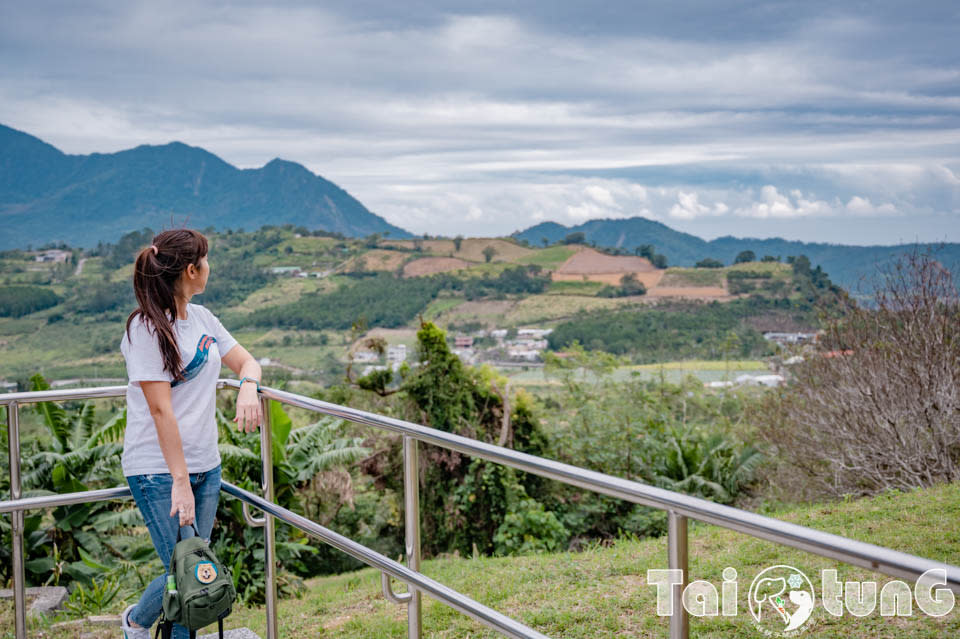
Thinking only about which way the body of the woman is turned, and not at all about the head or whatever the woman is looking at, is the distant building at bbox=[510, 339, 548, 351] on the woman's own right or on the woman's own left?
on the woman's own left

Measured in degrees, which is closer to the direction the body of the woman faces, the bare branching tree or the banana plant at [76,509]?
the bare branching tree

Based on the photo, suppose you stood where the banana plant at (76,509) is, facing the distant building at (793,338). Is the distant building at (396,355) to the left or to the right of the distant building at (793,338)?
left

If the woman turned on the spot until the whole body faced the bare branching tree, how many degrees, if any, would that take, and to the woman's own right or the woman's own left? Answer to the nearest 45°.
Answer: approximately 90° to the woman's own left

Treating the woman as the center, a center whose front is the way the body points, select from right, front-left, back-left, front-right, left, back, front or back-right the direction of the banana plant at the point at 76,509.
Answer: back-left

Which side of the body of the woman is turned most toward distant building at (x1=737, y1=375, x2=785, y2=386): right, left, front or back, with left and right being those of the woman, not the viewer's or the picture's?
left

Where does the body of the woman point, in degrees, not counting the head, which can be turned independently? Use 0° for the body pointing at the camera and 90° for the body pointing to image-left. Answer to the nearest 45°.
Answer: approximately 315°
